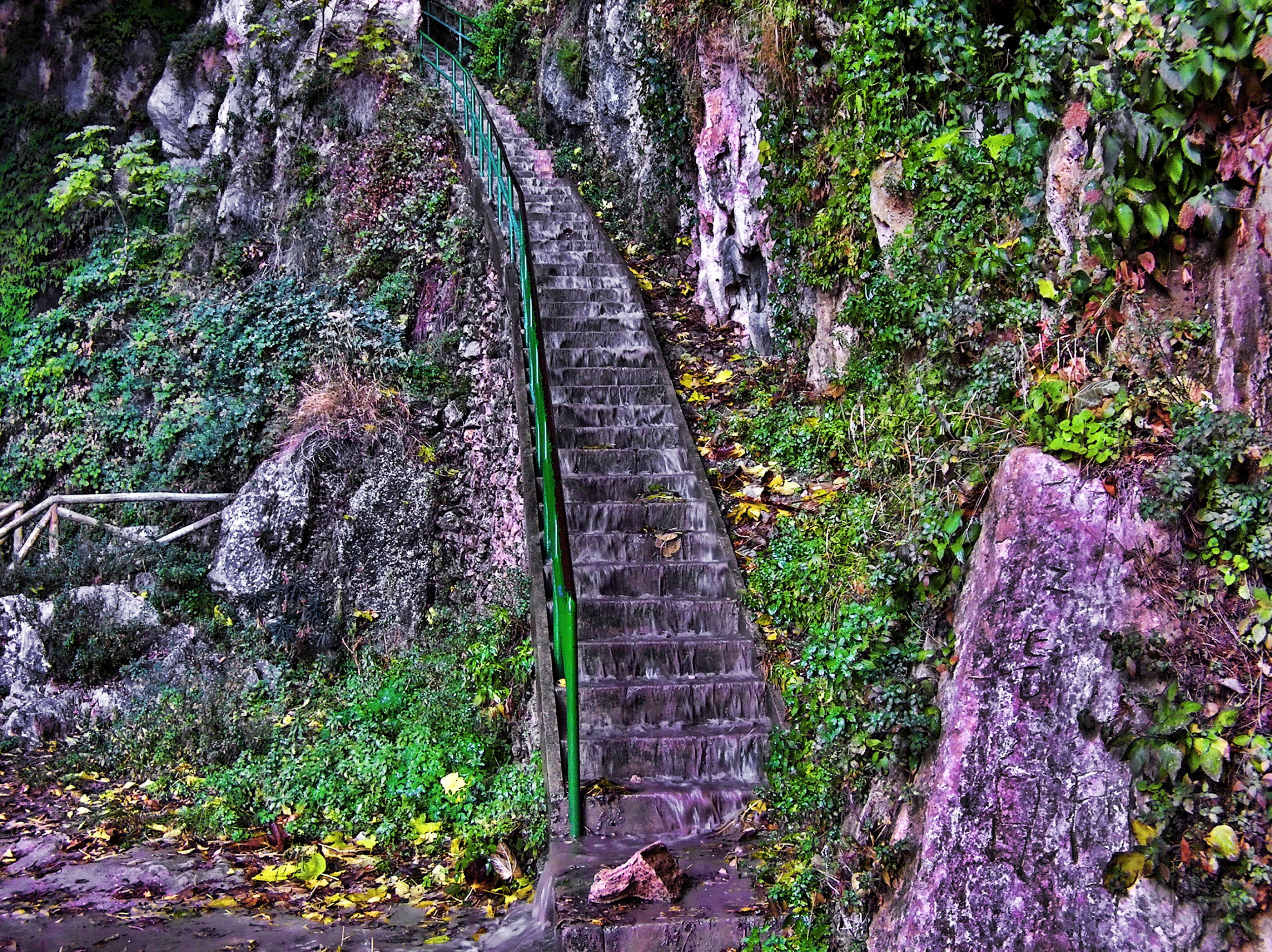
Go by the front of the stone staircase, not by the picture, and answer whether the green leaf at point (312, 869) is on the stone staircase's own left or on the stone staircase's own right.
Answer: on the stone staircase's own right

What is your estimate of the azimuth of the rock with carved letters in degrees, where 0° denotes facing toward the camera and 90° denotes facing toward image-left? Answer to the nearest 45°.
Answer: approximately 0°

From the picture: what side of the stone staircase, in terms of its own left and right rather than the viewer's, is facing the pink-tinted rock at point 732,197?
back

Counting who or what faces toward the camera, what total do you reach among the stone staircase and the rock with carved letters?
2

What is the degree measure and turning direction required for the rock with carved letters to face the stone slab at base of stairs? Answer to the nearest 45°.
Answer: approximately 90° to its right

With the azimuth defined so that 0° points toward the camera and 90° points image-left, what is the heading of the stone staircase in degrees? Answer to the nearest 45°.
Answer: approximately 0°
